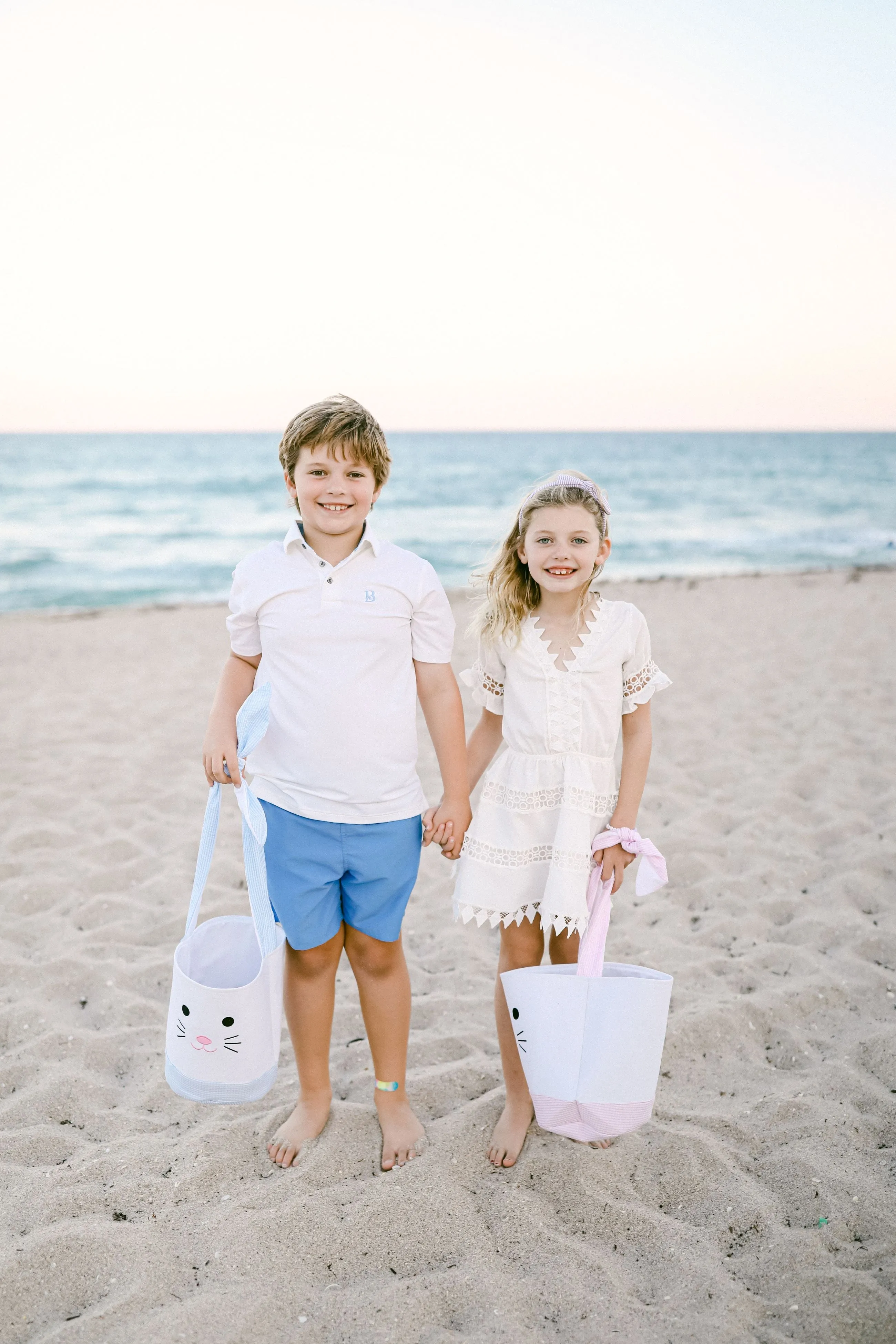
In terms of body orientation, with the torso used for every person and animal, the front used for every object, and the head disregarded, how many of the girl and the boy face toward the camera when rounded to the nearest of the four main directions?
2

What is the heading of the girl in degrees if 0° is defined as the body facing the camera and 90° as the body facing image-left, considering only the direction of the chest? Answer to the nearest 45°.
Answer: approximately 0°
